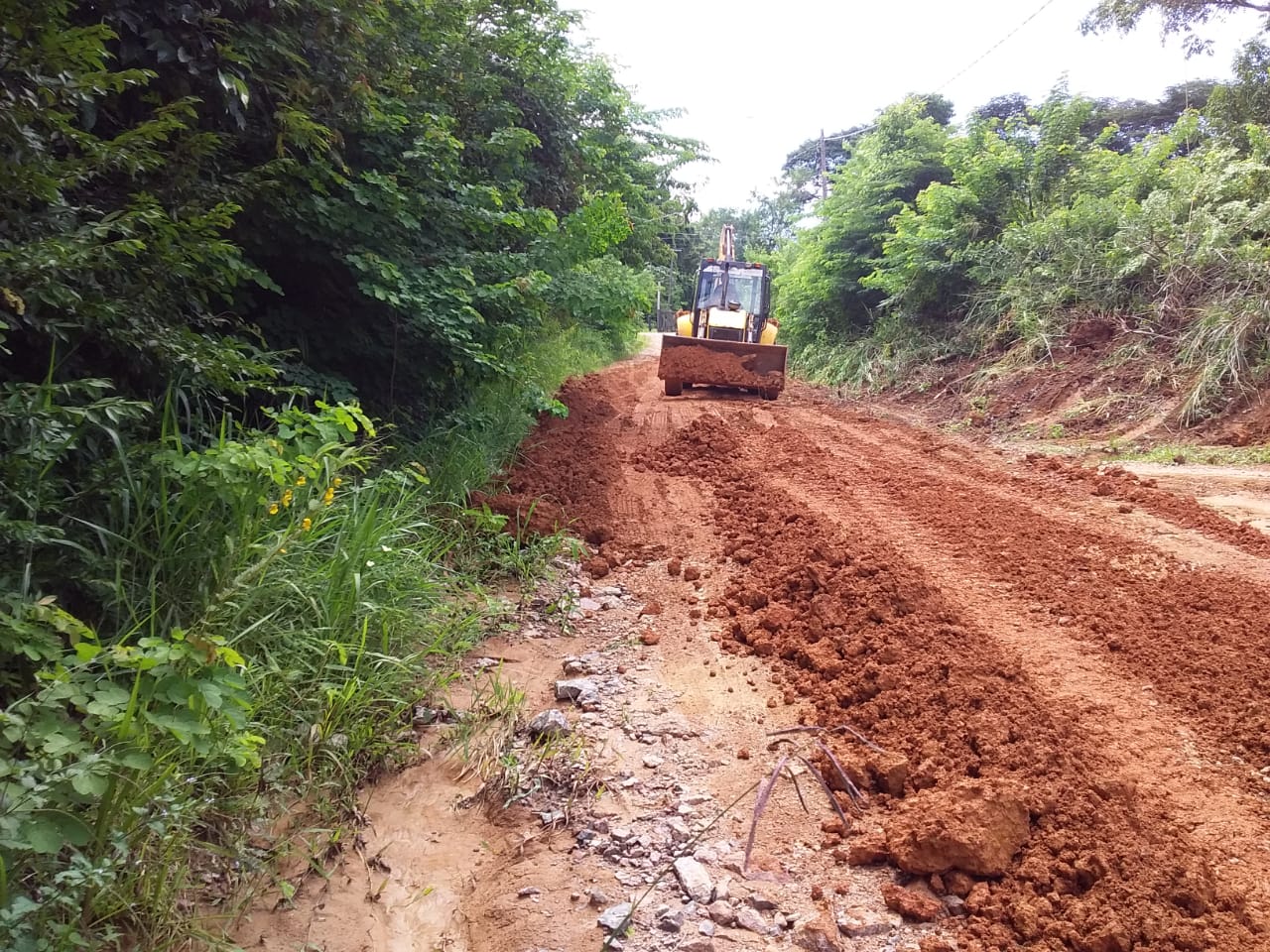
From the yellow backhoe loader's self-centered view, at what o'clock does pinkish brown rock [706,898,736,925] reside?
The pinkish brown rock is roughly at 12 o'clock from the yellow backhoe loader.

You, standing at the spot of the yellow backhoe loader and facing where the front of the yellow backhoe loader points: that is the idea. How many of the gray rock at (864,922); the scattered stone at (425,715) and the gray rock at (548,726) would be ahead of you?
3

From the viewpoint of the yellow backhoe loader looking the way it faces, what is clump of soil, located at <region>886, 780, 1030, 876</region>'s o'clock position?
The clump of soil is roughly at 12 o'clock from the yellow backhoe loader.

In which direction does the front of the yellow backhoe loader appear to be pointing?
toward the camera

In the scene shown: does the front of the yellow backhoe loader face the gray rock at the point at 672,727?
yes

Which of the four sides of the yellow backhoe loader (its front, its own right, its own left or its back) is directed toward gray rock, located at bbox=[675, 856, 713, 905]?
front

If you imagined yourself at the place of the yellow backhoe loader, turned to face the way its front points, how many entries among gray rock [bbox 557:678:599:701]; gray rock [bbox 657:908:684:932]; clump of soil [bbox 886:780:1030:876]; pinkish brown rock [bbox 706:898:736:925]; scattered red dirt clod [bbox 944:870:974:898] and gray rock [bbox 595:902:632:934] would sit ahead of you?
6

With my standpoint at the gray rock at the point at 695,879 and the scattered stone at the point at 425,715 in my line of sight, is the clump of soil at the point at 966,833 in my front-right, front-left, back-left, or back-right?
back-right

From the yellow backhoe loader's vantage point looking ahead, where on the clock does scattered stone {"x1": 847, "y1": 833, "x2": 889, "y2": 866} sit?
The scattered stone is roughly at 12 o'clock from the yellow backhoe loader.

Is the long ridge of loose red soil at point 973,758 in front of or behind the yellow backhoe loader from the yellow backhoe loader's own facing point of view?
in front

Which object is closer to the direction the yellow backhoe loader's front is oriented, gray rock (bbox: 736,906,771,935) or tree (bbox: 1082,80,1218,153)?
the gray rock

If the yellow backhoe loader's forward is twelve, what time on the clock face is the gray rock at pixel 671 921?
The gray rock is roughly at 12 o'clock from the yellow backhoe loader.

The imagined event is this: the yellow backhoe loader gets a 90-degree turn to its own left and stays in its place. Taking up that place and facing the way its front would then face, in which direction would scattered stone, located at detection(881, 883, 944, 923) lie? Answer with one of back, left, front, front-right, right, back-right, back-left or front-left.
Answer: right

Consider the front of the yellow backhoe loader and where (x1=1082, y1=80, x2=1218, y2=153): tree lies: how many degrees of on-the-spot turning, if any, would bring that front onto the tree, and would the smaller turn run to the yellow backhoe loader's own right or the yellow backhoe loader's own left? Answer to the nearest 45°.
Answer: approximately 135° to the yellow backhoe loader's own left

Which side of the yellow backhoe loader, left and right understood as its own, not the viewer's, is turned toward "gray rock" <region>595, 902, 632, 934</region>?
front

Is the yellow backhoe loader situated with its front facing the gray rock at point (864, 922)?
yes

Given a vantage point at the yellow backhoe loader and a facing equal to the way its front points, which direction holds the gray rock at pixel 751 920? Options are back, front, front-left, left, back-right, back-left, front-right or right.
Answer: front

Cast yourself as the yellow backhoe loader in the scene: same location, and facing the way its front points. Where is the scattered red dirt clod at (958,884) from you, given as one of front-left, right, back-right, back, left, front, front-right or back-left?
front

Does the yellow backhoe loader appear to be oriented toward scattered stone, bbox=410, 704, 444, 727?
yes
